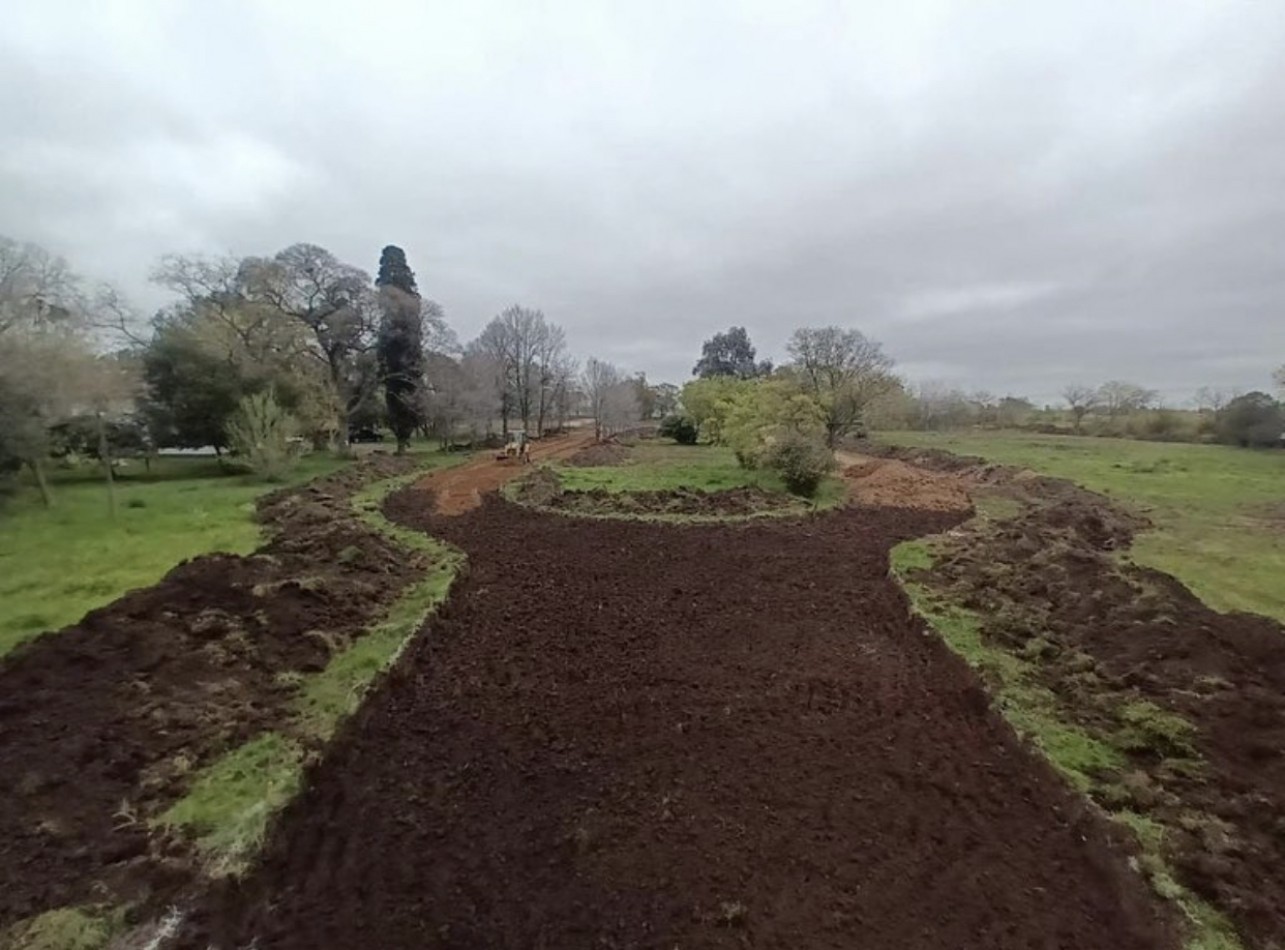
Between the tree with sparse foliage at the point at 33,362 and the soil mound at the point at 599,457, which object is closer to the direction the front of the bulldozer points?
the tree with sparse foliage

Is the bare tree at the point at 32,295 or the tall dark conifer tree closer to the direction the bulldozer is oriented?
the bare tree

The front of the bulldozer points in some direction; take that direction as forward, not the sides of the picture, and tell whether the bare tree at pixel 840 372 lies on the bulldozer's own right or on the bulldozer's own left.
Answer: on the bulldozer's own left

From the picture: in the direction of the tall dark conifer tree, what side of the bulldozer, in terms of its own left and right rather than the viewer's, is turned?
right

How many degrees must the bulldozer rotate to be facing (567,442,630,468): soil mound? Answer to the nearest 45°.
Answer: approximately 135° to its left

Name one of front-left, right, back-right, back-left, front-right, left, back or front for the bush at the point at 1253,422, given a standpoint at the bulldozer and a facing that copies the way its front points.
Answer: back-left

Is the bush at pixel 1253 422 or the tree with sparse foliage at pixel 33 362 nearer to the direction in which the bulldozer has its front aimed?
the tree with sparse foliage

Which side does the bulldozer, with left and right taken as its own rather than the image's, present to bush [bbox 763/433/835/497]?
left

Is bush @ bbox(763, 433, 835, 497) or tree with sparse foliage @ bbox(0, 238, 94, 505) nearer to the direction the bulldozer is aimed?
the tree with sparse foliage

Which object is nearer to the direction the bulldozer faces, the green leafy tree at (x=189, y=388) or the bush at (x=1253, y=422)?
the green leafy tree

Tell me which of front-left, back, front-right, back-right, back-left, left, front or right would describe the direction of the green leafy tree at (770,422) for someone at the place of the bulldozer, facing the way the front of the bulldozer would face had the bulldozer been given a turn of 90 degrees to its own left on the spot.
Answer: front

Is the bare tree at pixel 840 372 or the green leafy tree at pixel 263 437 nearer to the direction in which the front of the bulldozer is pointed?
the green leafy tree

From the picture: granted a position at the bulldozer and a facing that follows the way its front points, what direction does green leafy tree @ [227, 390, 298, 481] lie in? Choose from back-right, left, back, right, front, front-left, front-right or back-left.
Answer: front

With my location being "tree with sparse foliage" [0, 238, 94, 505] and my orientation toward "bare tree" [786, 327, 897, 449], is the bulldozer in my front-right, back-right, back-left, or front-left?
front-left

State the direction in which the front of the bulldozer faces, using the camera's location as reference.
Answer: facing the viewer and to the left of the viewer
